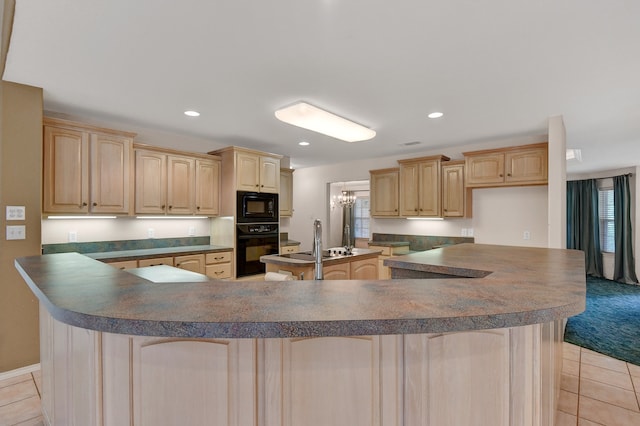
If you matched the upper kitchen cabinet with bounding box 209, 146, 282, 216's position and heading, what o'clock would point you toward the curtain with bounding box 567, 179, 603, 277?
The curtain is roughly at 10 o'clock from the upper kitchen cabinet.

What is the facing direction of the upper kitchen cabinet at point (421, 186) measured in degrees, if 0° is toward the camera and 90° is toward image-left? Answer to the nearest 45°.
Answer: approximately 45°

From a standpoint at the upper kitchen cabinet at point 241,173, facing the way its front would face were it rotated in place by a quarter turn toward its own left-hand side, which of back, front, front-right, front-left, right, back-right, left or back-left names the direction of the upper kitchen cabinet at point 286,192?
front

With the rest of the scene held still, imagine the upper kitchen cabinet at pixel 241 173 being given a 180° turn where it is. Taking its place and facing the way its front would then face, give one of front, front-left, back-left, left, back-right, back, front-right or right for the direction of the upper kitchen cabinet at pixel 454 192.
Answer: back-right

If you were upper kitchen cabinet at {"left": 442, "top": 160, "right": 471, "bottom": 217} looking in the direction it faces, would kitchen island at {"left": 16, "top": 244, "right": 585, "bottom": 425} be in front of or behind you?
in front

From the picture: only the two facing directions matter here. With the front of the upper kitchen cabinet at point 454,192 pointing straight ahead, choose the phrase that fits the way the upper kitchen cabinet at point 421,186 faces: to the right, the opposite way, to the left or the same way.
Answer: the same way

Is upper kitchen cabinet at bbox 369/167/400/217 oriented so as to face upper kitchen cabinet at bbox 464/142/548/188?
no

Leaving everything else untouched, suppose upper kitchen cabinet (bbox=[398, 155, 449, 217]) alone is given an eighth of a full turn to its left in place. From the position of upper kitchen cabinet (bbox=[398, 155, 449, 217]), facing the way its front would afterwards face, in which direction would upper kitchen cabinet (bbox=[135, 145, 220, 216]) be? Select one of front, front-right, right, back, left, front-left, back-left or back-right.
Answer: front-right

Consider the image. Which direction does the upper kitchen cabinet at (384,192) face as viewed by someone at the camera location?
facing the viewer and to the left of the viewer

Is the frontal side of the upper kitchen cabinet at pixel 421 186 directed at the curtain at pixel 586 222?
no

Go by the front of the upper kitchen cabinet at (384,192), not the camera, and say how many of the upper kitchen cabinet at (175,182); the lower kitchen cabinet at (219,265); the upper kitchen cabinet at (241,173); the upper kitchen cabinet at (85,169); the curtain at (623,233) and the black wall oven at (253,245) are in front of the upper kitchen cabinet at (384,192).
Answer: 5

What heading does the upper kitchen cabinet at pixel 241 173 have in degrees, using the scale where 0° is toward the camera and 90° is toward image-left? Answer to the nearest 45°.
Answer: approximately 315°

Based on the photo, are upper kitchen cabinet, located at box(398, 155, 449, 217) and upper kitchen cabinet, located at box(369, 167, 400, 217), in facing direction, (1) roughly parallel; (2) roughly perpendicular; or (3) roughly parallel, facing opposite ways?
roughly parallel

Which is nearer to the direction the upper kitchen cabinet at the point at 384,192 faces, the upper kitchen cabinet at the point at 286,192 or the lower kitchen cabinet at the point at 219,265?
the lower kitchen cabinet

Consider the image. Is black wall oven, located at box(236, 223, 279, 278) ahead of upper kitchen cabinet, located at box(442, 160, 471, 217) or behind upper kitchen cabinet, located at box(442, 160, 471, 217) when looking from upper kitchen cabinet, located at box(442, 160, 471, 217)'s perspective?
ahead

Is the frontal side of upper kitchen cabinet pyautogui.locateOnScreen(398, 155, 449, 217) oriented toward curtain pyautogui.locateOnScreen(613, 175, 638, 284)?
no
